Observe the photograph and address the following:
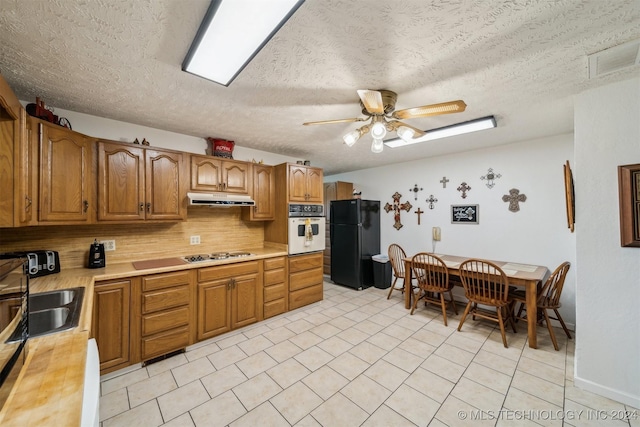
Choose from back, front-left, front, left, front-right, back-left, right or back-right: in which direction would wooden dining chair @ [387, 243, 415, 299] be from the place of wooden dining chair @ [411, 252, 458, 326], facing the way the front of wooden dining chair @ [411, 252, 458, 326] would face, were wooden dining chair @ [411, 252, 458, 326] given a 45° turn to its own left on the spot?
front-left

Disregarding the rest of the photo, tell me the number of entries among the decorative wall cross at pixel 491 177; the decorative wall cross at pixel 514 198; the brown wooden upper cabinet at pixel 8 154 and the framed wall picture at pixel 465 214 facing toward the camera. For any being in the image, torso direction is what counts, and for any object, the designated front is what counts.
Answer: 3

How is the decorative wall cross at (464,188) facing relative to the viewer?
toward the camera

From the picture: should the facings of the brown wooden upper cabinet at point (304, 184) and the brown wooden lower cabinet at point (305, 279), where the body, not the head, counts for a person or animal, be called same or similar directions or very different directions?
same or similar directions

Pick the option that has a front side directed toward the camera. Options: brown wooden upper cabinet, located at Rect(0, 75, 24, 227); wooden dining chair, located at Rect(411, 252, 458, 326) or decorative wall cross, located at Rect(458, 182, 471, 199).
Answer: the decorative wall cross

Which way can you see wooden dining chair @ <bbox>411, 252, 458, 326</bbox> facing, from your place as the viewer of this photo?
facing away from the viewer and to the right of the viewer

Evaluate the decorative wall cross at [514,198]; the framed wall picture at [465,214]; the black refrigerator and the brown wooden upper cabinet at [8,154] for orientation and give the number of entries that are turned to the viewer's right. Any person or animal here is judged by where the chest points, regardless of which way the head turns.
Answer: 1

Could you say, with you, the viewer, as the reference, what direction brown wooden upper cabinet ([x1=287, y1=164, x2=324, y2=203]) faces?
facing the viewer and to the right of the viewer

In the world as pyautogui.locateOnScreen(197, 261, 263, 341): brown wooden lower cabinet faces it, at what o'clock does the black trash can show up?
The black trash can is roughly at 10 o'clock from the brown wooden lower cabinet.

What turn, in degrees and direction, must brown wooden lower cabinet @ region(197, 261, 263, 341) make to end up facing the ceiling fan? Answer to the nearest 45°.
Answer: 0° — it already faces it

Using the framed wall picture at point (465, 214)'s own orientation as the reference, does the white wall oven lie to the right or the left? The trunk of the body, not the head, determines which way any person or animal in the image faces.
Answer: on its right

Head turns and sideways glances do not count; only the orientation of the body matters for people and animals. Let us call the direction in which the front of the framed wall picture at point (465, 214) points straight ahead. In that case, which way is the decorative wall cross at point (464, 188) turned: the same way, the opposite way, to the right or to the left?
the same way

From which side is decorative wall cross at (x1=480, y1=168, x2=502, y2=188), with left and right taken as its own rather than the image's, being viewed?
front

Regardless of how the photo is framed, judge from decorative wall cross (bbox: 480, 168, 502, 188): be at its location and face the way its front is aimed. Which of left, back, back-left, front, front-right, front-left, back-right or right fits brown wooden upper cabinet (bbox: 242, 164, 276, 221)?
front-right

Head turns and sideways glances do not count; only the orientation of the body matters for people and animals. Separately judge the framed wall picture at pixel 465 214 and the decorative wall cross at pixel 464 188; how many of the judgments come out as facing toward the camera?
2

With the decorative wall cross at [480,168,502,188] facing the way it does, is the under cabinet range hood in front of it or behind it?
in front

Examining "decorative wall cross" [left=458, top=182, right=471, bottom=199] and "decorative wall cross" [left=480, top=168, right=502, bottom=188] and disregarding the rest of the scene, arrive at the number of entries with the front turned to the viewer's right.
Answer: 0

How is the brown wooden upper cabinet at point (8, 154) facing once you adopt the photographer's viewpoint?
facing to the right of the viewer

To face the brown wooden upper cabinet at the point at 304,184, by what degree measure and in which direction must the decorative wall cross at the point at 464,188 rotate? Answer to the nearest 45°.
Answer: approximately 45° to its right

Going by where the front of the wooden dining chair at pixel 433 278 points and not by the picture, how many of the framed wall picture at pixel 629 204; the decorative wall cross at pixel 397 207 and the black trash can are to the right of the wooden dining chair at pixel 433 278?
1
